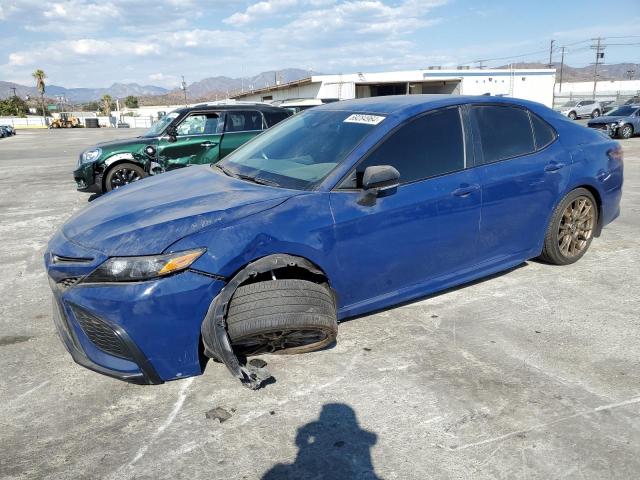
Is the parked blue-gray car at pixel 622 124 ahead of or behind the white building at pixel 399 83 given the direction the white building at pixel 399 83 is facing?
ahead

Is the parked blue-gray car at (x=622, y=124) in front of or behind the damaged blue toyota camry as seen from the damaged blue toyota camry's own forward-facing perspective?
behind

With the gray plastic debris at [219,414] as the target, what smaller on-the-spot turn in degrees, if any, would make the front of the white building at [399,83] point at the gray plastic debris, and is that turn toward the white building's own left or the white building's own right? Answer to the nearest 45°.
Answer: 0° — it already faces it

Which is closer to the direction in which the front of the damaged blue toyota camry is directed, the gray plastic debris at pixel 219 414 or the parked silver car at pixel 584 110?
the gray plastic debris

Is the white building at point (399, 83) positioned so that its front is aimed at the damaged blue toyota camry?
yes

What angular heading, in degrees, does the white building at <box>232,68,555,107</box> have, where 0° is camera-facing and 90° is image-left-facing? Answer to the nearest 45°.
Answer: approximately 0°

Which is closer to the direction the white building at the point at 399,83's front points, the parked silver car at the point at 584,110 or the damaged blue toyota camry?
the damaged blue toyota camry

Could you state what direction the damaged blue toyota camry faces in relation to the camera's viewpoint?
facing the viewer and to the left of the viewer

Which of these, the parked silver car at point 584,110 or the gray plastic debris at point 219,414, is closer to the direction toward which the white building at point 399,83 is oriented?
the gray plastic debris

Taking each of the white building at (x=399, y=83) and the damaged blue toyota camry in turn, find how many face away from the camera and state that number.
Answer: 0

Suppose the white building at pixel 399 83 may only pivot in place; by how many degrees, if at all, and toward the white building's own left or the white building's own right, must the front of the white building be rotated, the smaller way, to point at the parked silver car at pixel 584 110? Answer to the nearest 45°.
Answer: approximately 90° to the white building's own left

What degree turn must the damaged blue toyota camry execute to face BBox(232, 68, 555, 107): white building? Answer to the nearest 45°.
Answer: approximately 135° to its right

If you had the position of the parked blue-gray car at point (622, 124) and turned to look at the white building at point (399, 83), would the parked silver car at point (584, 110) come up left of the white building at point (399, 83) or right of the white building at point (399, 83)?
right

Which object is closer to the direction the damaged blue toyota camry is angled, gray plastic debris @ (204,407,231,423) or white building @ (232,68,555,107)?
the gray plastic debris

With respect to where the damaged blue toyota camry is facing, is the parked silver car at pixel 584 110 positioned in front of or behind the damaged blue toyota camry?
behind
